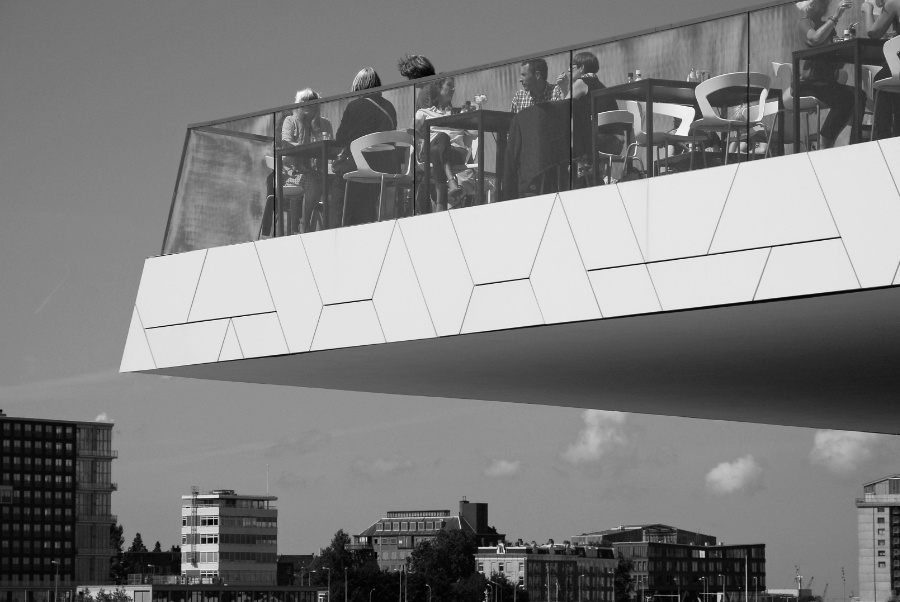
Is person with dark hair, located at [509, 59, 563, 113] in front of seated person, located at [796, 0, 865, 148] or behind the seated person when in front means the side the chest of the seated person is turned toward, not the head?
behind

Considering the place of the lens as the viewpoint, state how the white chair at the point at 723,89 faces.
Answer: facing away from the viewer and to the left of the viewer

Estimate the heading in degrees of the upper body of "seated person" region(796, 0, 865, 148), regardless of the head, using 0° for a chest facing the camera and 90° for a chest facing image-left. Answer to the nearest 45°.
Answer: approximately 270°

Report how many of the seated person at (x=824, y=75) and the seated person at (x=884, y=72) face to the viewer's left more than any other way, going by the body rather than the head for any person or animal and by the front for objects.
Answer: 1

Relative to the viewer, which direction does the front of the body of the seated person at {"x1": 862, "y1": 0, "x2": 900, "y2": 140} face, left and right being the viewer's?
facing to the left of the viewer

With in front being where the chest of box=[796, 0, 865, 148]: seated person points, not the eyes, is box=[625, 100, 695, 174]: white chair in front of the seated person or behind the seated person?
behind
